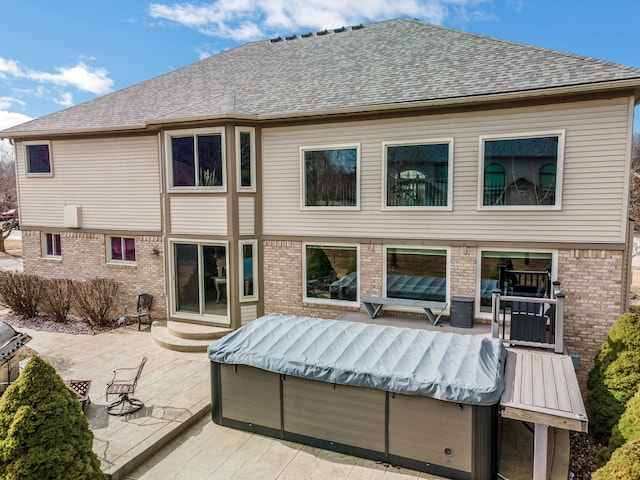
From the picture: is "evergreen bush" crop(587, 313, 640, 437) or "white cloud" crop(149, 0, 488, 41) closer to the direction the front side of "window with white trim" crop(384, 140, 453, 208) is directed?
the evergreen bush

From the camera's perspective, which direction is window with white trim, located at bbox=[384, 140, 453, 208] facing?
toward the camera

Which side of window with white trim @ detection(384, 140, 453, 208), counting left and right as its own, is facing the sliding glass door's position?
right

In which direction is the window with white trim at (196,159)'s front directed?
toward the camera

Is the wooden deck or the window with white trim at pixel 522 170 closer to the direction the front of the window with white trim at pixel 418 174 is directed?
the wooden deck

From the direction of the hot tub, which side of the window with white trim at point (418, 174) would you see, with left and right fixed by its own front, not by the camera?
front

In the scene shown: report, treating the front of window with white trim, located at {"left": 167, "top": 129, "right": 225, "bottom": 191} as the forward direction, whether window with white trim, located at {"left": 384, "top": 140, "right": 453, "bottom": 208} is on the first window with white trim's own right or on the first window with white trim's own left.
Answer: on the first window with white trim's own left

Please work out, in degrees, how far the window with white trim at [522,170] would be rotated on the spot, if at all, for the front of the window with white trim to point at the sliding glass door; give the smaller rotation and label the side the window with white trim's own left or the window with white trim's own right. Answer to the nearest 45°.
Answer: approximately 90° to the window with white trim's own right

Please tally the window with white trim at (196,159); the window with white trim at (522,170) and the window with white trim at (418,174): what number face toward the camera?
3

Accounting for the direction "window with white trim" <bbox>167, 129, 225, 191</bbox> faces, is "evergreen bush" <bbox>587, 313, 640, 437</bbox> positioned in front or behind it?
in front

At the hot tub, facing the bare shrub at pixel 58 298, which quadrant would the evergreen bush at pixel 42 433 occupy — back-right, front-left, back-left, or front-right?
front-left

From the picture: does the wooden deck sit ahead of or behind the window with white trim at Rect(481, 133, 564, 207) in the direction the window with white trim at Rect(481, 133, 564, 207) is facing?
ahead

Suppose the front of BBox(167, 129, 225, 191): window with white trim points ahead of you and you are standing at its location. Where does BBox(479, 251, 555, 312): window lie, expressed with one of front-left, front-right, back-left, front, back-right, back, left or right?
front-left

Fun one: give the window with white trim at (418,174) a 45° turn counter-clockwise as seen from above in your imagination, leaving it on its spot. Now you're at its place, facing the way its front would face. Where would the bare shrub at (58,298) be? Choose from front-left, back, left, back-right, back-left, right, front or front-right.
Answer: back-right

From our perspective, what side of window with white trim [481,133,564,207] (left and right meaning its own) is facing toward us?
front

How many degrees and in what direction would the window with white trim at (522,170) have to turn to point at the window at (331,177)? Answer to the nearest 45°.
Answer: approximately 90° to its right
